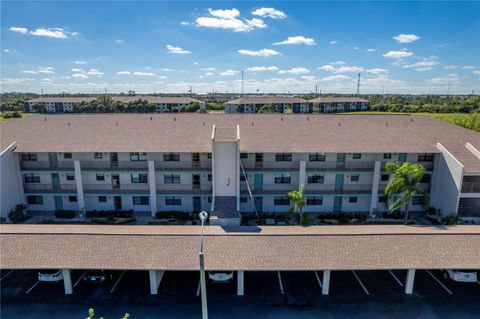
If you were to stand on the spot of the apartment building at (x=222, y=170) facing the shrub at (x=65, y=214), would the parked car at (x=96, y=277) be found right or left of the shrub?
left

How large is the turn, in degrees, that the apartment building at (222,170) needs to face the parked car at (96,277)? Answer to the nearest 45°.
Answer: approximately 45° to its right

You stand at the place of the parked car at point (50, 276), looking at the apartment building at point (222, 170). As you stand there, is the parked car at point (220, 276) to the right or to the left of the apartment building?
right

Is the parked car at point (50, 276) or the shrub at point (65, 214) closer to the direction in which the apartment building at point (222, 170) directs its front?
the parked car

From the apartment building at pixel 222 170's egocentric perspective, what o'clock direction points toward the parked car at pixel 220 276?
The parked car is roughly at 12 o'clock from the apartment building.

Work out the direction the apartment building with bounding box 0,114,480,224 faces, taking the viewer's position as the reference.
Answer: facing the viewer
